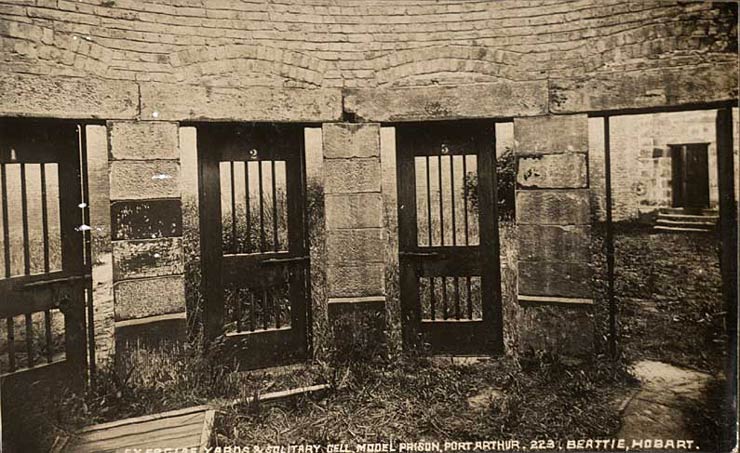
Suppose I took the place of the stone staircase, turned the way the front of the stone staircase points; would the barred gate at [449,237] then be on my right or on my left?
on my right

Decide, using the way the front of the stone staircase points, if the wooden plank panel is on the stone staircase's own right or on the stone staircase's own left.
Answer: on the stone staircase's own right

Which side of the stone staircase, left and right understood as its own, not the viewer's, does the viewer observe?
front

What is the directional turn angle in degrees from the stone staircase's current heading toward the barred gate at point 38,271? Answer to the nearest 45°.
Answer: approximately 45° to its right

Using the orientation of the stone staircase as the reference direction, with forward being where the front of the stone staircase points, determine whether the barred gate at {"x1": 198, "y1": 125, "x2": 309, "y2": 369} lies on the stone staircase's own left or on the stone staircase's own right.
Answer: on the stone staircase's own right
